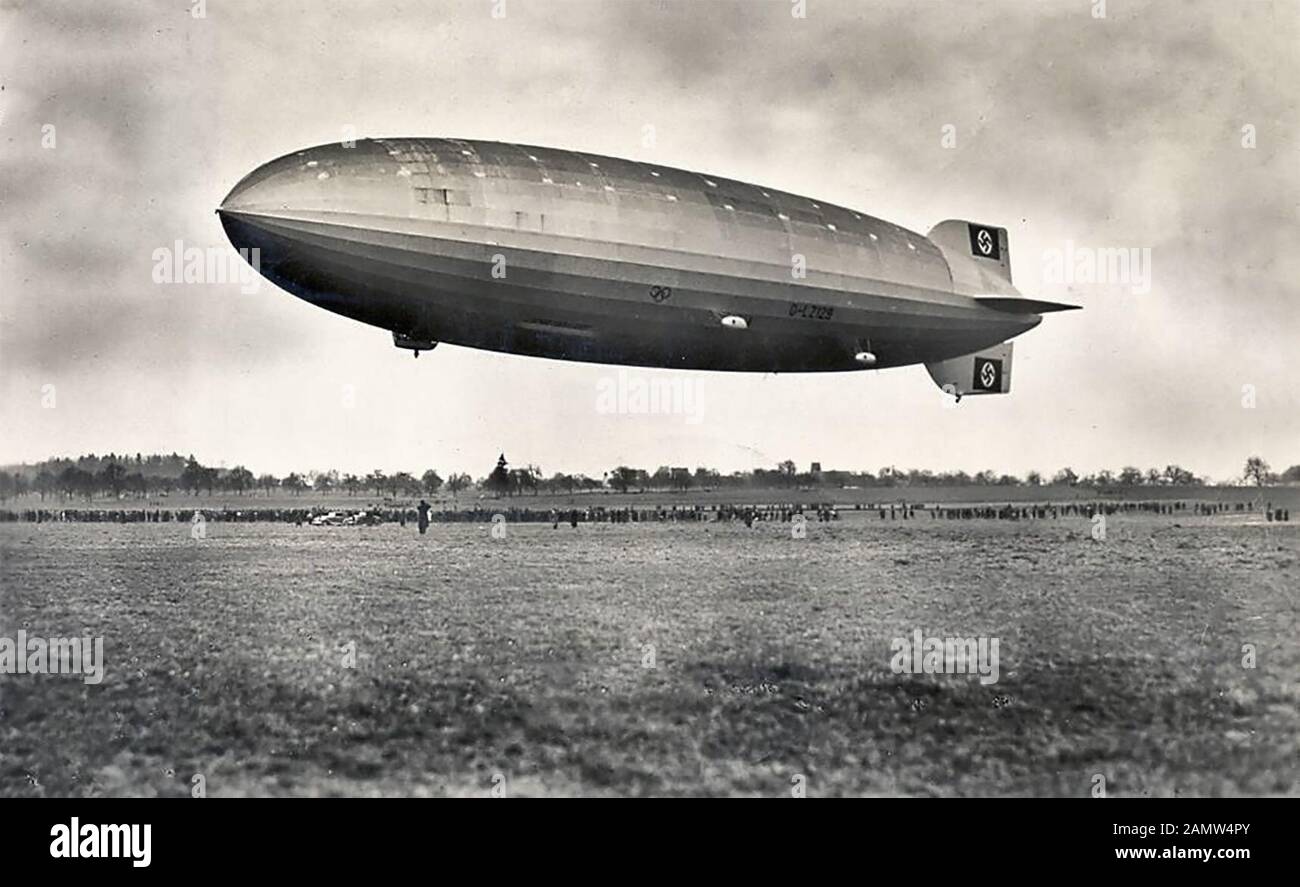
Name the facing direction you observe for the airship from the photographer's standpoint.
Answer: facing the viewer and to the left of the viewer

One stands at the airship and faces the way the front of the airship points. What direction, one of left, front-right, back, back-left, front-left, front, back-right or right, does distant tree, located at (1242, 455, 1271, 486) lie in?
back
